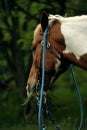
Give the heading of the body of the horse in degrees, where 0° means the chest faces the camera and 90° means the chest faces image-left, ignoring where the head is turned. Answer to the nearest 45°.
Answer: approximately 90°
